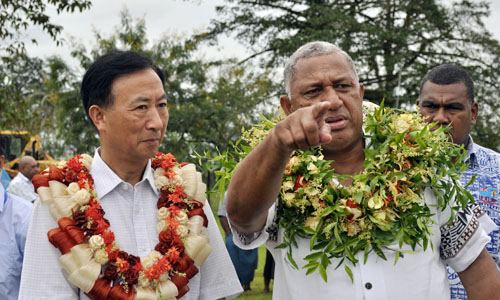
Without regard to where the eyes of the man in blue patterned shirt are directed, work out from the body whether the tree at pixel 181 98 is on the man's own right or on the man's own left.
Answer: on the man's own right

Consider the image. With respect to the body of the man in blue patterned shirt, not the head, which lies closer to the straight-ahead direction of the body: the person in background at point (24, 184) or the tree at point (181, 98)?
the person in background

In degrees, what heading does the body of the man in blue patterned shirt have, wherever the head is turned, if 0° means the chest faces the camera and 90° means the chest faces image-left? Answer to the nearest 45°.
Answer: approximately 45°

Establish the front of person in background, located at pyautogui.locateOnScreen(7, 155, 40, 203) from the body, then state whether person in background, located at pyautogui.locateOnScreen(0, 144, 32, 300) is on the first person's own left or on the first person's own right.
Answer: on the first person's own right

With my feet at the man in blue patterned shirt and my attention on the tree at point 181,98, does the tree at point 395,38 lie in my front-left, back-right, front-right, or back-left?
front-right
